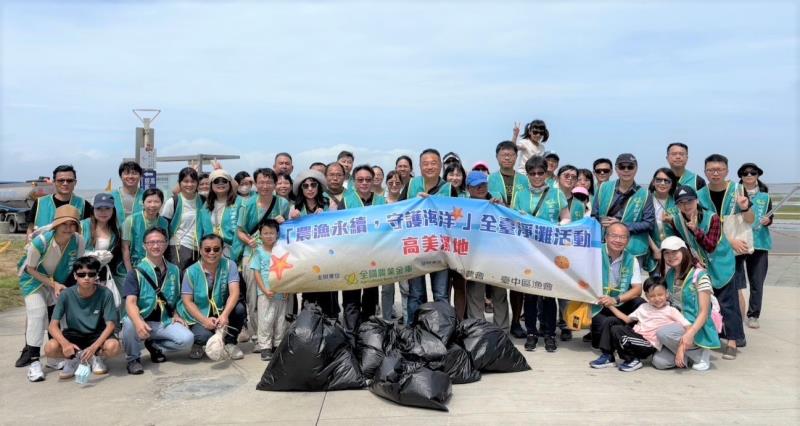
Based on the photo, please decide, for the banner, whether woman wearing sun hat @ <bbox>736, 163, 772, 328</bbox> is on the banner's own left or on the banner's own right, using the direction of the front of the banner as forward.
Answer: on the banner's own left

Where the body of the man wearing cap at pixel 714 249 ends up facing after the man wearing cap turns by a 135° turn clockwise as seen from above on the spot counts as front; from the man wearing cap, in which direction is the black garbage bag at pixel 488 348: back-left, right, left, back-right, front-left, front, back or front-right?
back-left

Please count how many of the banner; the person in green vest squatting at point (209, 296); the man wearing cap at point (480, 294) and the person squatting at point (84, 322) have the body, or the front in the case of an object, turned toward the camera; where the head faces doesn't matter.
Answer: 4

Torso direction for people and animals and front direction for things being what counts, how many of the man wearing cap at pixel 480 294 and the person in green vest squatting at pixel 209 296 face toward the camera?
2

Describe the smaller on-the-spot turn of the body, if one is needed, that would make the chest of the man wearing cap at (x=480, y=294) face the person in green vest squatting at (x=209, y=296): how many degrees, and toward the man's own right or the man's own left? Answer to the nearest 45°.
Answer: approximately 90° to the man's own right

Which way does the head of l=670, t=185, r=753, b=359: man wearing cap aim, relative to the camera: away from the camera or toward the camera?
toward the camera

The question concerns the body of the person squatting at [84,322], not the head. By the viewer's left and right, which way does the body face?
facing the viewer

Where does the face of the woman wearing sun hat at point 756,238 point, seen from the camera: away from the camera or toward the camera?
toward the camera

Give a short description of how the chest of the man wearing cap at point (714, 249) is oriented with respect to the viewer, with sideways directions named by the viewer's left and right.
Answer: facing the viewer and to the left of the viewer

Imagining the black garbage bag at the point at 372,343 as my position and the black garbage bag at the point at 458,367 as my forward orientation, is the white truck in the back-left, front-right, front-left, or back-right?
back-left

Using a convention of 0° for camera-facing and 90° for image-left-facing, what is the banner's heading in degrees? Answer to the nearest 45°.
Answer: approximately 0°

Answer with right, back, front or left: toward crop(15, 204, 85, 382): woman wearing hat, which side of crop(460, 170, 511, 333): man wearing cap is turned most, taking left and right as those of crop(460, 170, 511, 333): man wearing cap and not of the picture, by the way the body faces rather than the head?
right

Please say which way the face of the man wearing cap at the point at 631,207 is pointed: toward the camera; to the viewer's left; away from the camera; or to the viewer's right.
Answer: toward the camera

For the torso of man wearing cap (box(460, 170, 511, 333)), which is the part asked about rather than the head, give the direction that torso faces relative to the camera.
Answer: toward the camera
